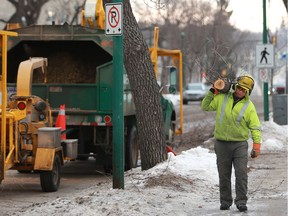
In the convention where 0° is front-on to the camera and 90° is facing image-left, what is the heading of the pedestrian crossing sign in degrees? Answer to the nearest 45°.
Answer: approximately 0°

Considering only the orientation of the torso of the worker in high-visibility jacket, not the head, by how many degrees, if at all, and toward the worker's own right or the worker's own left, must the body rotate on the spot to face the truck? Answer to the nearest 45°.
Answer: approximately 135° to the worker's own right

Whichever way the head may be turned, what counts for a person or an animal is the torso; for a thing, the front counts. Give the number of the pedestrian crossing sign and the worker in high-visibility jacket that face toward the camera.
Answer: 2

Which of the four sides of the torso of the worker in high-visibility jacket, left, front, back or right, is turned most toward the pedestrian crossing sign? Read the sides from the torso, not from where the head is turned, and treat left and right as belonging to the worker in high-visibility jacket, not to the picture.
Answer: back

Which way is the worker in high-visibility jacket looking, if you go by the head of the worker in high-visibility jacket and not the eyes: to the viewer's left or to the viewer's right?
to the viewer's left

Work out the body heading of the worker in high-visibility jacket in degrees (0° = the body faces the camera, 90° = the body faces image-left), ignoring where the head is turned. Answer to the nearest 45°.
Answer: approximately 0°

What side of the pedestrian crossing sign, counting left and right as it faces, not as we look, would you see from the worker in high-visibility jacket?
front

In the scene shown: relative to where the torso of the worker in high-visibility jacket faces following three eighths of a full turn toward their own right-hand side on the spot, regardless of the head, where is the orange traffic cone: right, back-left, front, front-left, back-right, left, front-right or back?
front

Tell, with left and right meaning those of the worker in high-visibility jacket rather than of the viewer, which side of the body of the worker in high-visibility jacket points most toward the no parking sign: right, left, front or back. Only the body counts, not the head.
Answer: right
